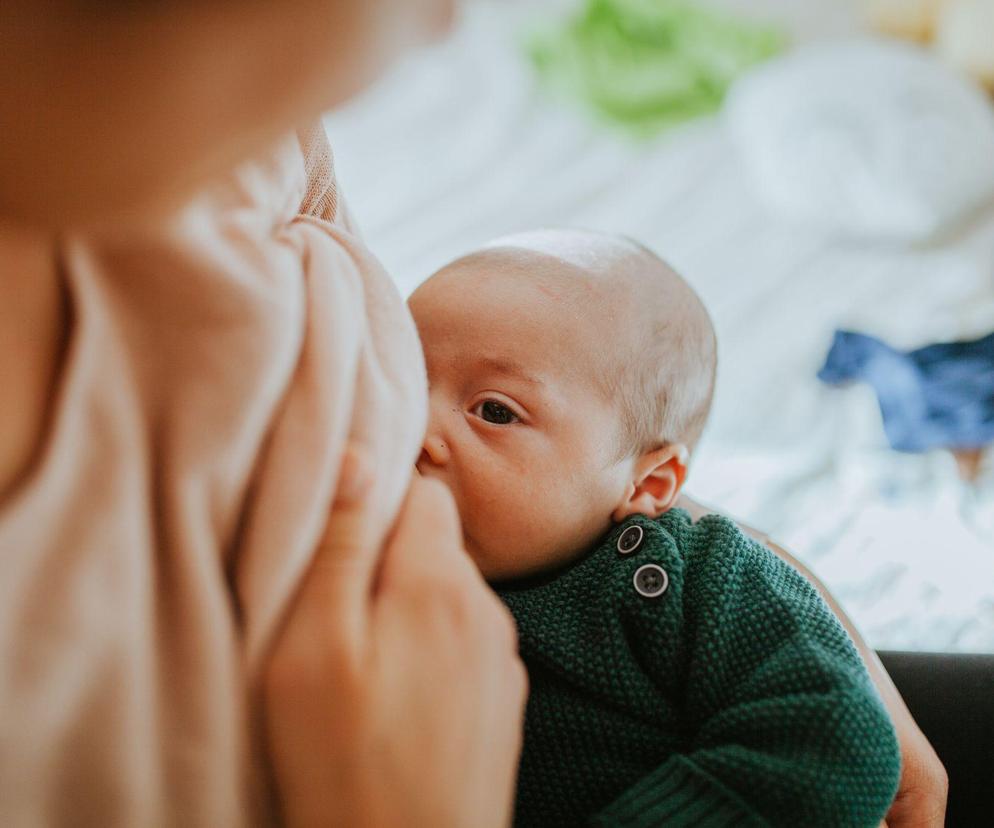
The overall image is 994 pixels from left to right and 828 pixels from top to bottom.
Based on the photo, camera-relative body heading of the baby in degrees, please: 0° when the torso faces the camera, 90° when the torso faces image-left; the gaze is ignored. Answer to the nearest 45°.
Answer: approximately 45°

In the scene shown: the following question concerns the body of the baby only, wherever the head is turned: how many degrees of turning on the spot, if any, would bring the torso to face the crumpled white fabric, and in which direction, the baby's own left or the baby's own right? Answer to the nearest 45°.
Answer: approximately 135° to the baby's own right

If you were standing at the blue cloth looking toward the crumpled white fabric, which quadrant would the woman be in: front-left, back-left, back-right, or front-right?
back-left

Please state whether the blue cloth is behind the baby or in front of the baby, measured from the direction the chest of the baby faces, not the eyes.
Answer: behind

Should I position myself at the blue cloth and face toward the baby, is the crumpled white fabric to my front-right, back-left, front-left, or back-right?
back-right
